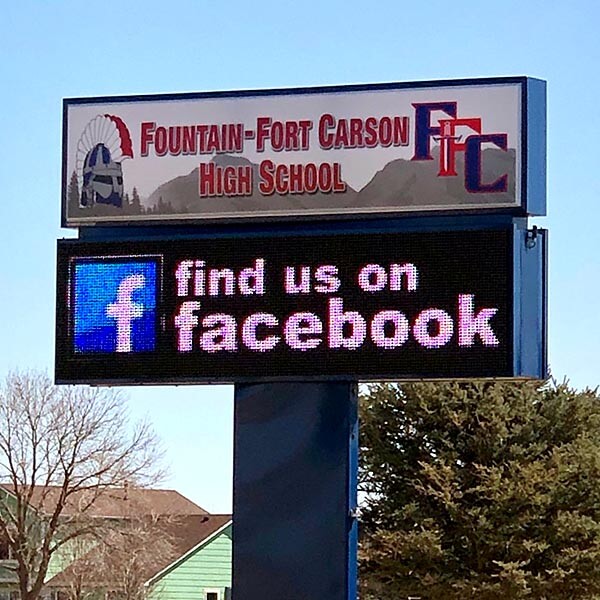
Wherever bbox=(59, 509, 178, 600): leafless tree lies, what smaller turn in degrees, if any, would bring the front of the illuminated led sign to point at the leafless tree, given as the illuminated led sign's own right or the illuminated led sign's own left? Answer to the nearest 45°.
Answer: approximately 180°

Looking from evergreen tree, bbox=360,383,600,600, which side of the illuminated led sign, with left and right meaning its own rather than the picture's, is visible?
back

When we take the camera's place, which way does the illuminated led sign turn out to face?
facing the viewer

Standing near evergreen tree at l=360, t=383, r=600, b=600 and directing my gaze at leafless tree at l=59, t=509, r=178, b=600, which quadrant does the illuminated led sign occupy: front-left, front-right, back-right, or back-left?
back-left
